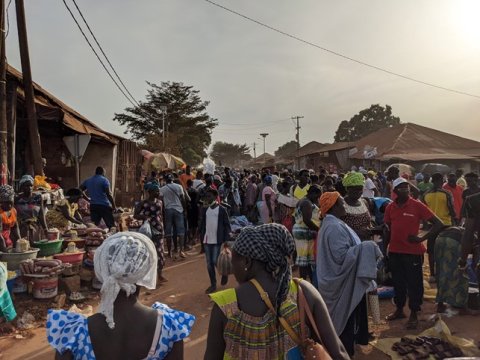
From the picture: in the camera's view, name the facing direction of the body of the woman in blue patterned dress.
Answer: away from the camera

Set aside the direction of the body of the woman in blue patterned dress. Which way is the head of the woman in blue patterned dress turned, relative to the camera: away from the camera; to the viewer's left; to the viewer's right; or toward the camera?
away from the camera

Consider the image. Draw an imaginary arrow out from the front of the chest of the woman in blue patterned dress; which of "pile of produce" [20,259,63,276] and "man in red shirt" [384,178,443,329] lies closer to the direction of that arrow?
the pile of produce

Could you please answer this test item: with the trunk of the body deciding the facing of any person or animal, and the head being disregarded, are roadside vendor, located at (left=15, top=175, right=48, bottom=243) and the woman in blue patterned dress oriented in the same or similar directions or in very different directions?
very different directions

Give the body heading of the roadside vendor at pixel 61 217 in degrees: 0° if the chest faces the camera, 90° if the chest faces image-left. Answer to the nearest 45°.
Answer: approximately 315°

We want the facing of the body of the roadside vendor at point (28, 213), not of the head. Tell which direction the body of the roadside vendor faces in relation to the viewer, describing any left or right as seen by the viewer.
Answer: facing the viewer

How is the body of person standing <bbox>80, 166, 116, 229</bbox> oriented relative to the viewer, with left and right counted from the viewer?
facing away from the viewer

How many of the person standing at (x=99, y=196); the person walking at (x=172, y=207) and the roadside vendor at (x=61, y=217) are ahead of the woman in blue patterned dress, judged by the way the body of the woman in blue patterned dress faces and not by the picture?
3

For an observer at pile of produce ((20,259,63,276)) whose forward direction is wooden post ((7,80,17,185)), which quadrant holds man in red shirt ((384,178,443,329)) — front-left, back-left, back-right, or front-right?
back-right
